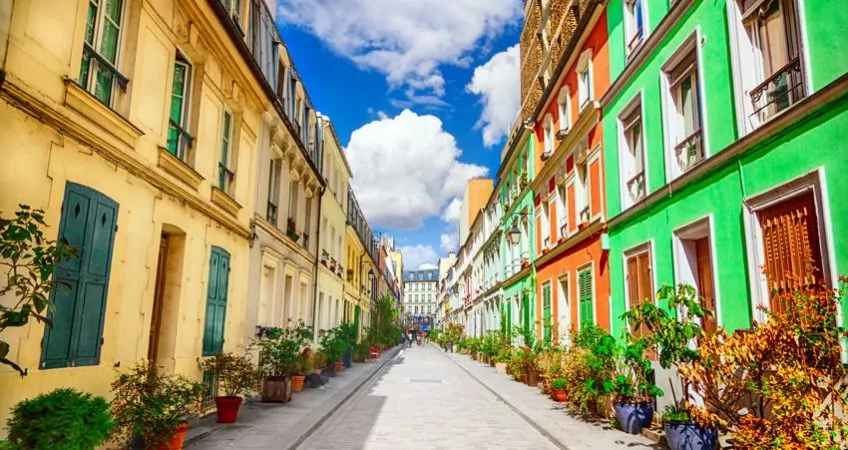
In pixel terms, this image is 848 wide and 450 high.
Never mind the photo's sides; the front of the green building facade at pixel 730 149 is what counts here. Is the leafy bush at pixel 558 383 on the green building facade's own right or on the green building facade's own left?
on the green building facade's own right

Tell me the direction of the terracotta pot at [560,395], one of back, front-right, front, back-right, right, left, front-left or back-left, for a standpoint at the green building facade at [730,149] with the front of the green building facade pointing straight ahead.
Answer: right

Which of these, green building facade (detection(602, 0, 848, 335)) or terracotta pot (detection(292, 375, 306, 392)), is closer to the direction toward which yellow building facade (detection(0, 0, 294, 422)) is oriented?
the green building facade

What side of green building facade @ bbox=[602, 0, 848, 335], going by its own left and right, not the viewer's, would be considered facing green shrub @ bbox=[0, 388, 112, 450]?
front

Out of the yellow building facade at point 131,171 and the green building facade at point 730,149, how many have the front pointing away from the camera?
0

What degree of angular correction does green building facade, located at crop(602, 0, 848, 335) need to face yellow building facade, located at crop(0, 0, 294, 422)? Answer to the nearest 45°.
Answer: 0° — it already faces it

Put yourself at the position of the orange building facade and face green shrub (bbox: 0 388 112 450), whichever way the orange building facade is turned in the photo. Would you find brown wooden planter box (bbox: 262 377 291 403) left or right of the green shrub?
right

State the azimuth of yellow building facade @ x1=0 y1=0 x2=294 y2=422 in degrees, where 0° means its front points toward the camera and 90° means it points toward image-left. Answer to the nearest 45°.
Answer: approximately 315°

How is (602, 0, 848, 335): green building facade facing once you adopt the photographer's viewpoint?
facing the viewer and to the left of the viewer

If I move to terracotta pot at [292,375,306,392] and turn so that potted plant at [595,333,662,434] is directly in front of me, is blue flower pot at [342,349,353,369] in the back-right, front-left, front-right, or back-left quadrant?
back-left

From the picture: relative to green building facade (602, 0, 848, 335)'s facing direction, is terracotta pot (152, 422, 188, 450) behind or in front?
in front

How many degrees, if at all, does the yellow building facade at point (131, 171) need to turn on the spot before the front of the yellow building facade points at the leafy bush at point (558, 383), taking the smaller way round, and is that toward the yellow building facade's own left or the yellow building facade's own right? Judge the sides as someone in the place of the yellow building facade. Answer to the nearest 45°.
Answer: approximately 45° to the yellow building facade's own left
